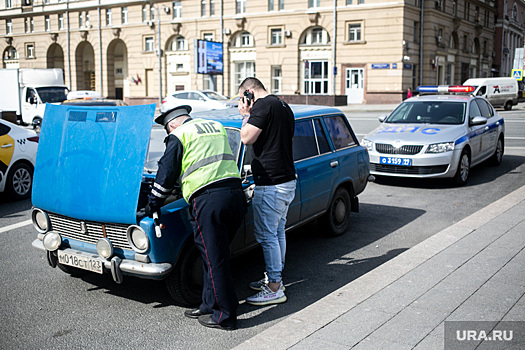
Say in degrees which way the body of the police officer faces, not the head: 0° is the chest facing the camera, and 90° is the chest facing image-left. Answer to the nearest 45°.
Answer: approximately 135°

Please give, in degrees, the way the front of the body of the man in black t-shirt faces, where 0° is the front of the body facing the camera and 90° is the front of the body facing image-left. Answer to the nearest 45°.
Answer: approximately 90°

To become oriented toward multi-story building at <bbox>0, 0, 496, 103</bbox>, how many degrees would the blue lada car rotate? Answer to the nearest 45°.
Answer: approximately 135° to its right

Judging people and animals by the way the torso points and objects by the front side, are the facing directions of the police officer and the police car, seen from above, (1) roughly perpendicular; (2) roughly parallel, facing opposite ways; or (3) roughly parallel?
roughly perpendicular

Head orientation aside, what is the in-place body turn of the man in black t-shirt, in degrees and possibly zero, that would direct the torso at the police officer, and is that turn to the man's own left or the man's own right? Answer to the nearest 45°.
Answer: approximately 45° to the man's own left

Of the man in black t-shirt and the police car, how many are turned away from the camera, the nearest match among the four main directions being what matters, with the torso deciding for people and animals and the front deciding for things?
0

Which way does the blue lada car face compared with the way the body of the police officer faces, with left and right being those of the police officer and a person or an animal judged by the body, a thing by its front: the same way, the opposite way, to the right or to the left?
to the left

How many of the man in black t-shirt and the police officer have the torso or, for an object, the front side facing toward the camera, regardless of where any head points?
0

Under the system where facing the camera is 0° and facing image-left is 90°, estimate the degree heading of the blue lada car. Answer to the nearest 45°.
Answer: approximately 45°

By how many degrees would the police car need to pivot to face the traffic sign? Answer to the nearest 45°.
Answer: approximately 135° to its right
